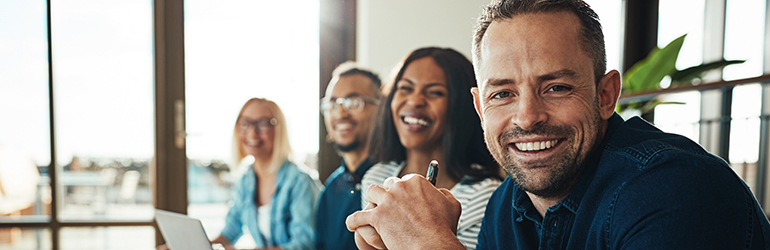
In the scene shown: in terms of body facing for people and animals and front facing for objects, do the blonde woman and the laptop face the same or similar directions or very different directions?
very different directions

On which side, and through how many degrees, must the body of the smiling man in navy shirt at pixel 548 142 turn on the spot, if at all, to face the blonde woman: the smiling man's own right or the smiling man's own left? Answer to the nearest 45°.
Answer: approximately 90° to the smiling man's own right

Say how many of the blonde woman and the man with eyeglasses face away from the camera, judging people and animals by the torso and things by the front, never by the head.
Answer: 0

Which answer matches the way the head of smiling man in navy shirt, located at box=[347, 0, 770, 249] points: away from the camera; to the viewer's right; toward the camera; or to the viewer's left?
toward the camera

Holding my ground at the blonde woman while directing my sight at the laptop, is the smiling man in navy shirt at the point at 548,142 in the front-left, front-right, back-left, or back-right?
front-left

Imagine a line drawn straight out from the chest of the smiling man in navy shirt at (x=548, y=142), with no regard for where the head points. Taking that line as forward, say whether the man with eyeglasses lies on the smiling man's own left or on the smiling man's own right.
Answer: on the smiling man's own right

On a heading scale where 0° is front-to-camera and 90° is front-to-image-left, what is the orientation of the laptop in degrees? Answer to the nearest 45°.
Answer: approximately 225°

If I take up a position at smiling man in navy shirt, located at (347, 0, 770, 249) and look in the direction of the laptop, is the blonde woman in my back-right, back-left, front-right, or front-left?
front-right

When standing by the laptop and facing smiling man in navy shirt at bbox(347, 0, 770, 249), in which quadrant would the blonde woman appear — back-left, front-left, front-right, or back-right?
back-left

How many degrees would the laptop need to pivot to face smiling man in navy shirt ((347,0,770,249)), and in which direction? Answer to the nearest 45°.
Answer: approximately 90° to its right

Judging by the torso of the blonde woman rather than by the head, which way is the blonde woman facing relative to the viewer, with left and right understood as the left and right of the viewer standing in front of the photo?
facing the viewer and to the left of the viewer

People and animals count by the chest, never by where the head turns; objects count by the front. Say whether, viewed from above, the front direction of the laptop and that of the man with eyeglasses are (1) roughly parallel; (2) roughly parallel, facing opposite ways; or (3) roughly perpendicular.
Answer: roughly parallel, facing opposite ways

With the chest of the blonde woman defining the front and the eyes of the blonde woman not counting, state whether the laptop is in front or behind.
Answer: in front

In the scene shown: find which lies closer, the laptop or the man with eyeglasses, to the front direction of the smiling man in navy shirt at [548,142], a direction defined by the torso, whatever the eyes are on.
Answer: the laptop

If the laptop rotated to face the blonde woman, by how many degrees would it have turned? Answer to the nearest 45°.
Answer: approximately 45° to its left
